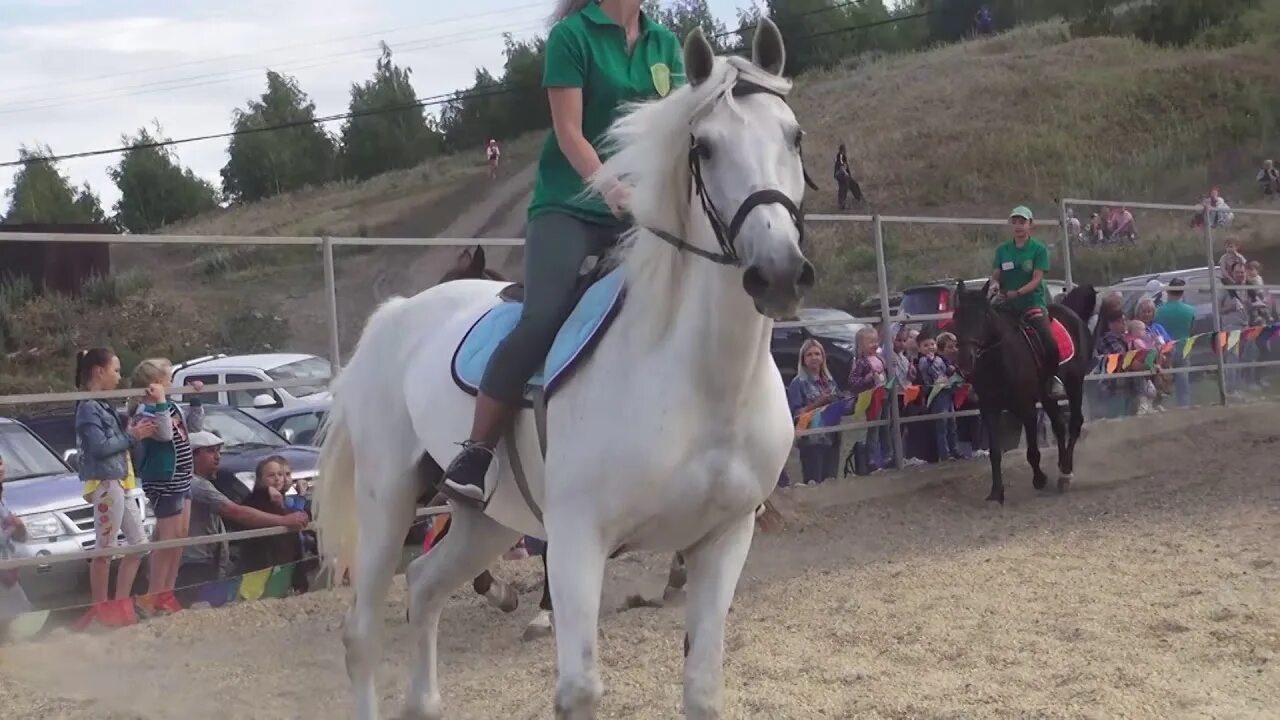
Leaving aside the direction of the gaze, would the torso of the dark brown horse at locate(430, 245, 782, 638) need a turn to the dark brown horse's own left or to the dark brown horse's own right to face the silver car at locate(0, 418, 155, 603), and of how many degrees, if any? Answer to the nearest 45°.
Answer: approximately 45° to the dark brown horse's own right

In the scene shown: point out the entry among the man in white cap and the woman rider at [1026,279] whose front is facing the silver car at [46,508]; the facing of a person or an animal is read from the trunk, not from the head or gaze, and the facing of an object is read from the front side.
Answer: the woman rider

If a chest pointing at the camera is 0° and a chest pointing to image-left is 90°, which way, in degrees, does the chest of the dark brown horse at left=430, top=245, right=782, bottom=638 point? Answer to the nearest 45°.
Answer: approximately 45°

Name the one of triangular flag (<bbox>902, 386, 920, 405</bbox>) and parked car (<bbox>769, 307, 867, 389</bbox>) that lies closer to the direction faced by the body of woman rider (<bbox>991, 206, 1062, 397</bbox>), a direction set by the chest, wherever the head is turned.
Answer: the triangular flag

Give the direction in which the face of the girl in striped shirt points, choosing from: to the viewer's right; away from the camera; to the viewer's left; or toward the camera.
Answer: to the viewer's right

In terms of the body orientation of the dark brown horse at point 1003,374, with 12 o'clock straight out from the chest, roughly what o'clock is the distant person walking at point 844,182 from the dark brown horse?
The distant person walking is roughly at 4 o'clock from the dark brown horse.

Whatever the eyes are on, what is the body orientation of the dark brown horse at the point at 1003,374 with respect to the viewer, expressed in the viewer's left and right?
facing the viewer and to the left of the viewer

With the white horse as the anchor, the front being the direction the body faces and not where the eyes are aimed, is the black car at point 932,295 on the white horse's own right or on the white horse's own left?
on the white horse's own left

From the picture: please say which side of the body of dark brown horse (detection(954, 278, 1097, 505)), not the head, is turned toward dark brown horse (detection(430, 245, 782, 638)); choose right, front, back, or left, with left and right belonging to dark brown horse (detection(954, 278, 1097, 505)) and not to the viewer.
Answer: front

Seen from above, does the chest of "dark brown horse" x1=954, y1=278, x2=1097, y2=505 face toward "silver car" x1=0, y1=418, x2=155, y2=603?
yes

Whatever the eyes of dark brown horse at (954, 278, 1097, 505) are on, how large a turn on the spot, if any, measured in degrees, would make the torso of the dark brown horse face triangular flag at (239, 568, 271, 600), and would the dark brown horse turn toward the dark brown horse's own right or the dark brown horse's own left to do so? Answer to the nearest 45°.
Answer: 0° — it already faces it

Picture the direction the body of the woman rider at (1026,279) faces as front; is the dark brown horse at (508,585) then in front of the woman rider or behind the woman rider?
in front

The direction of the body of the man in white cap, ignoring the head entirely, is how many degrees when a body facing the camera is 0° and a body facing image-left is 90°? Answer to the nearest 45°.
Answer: approximately 270°
